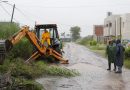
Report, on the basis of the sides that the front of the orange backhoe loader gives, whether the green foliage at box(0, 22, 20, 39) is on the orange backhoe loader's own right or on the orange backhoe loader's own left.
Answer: on the orange backhoe loader's own left

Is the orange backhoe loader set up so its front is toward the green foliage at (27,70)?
no

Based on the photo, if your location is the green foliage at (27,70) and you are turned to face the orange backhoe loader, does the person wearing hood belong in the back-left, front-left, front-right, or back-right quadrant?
front-right
